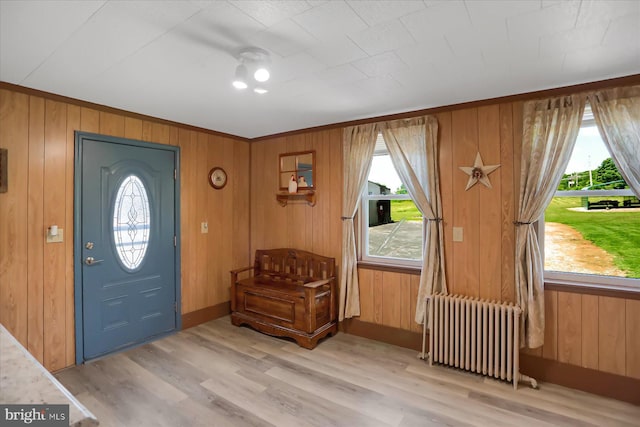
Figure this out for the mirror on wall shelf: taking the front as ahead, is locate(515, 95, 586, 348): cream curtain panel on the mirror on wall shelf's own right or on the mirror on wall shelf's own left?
on the mirror on wall shelf's own left

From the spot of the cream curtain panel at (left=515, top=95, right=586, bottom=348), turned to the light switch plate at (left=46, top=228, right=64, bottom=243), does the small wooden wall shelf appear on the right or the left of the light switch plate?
right

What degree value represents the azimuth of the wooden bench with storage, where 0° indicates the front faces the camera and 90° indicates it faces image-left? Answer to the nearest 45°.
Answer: approximately 45°

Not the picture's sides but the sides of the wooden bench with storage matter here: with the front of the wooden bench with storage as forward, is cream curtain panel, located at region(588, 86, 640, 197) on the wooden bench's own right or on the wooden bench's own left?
on the wooden bench's own left

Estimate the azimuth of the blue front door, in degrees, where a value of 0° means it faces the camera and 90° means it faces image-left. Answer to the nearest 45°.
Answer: approximately 315°

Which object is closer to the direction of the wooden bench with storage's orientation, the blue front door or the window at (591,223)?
the blue front door

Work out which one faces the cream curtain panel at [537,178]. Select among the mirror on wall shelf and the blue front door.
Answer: the blue front door

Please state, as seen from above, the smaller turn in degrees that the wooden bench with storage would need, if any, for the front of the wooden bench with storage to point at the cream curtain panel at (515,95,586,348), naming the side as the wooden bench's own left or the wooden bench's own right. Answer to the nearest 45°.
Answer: approximately 90° to the wooden bench's own left

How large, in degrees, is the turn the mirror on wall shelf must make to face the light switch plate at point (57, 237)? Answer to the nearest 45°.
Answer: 0° — it already faces it

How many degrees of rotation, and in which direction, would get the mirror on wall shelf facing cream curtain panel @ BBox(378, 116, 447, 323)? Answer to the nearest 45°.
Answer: approximately 90° to its left

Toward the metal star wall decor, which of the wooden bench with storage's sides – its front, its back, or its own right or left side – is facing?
left
